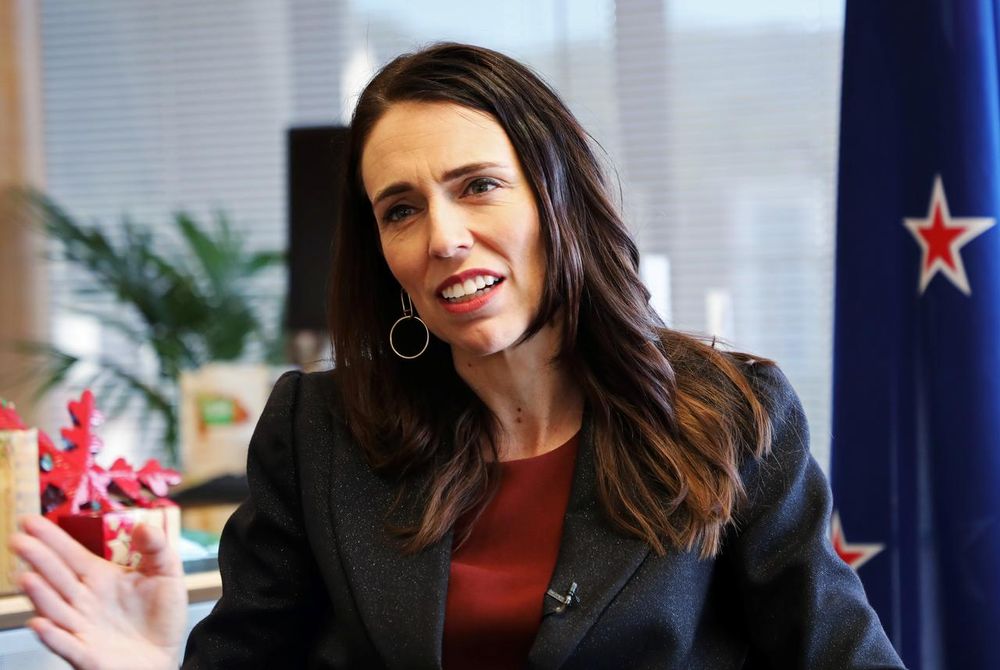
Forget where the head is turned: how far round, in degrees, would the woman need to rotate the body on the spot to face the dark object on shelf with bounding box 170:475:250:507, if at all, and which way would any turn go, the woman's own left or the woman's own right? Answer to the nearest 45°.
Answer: approximately 135° to the woman's own right

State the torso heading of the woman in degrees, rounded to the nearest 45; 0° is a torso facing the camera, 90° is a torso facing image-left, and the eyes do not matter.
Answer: approximately 0°

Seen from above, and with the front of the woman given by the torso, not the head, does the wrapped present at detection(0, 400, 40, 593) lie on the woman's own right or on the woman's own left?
on the woman's own right

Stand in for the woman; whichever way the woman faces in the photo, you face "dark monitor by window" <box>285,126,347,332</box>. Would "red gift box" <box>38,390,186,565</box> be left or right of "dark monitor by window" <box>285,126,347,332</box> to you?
left

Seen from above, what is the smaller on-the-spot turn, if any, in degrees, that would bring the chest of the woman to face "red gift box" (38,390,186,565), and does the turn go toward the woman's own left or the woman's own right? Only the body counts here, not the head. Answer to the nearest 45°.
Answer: approximately 135° to the woman's own right

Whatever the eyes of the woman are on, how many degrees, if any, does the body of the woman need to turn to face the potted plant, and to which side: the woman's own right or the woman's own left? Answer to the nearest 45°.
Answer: approximately 180°
